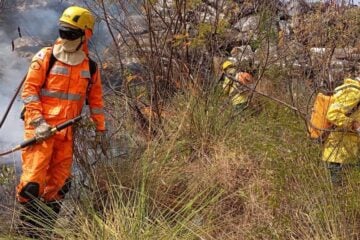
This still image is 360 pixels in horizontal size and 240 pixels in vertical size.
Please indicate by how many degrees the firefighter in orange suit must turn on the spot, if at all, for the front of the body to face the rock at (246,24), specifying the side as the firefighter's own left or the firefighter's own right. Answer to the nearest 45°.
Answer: approximately 135° to the firefighter's own left

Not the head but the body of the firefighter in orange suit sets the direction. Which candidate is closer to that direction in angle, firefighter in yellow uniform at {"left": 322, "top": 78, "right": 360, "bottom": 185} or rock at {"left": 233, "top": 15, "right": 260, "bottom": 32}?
the firefighter in yellow uniform

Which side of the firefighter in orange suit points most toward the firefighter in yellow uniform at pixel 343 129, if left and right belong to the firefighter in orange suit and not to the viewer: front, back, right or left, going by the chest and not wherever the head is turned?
left

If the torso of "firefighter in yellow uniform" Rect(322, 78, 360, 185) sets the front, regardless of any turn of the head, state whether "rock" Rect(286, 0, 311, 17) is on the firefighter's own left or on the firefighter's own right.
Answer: on the firefighter's own left

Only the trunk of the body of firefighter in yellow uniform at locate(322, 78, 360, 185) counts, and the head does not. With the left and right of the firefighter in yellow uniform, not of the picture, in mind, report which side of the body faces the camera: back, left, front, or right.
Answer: right

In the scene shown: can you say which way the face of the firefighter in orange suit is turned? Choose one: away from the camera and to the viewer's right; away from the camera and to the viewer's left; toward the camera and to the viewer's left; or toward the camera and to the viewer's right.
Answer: toward the camera and to the viewer's left

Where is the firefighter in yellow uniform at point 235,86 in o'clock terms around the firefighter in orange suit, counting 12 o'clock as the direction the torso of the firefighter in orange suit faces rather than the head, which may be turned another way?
The firefighter in yellow uniform is roughly at 8 o'clock from the firefighter in orange suit.

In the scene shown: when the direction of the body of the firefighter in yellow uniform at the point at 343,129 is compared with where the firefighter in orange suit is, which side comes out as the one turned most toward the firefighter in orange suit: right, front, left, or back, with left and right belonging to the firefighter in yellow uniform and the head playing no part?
back

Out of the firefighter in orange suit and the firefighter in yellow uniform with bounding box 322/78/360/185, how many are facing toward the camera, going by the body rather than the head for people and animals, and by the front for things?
1

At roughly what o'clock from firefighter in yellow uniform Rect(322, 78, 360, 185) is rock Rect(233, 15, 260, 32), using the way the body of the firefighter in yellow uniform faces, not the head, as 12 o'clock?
The rock is roughly at 8 o'clock from the firefighter in yellow uniform.
